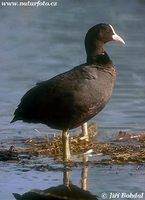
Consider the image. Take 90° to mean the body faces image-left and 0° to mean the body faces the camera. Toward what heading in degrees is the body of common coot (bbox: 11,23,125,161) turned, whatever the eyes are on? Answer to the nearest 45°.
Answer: approximately 270°
